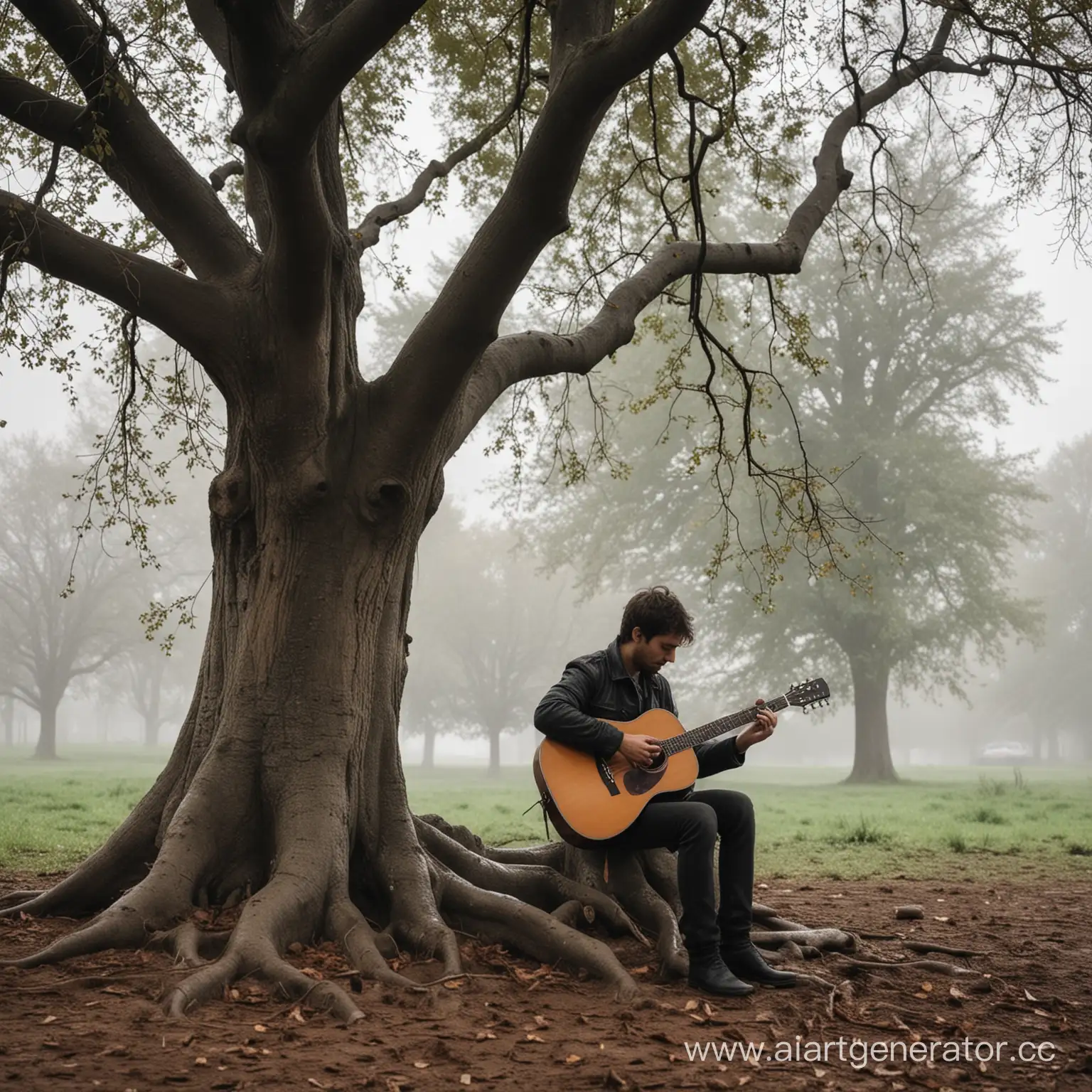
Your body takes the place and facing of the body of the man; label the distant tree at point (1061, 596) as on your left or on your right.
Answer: on your left

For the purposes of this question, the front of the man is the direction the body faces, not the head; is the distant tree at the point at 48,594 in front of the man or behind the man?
behind

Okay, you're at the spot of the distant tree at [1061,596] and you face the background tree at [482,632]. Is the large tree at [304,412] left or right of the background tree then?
left
